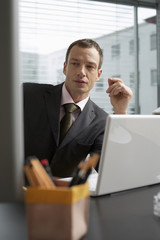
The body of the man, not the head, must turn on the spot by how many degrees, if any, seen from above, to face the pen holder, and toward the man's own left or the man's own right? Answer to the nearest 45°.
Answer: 0° — they already face it

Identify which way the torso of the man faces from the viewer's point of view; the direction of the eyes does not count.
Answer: toward the camera

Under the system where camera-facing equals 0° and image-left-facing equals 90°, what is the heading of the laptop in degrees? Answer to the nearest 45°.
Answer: approximately 135°

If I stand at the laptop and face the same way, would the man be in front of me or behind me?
in front

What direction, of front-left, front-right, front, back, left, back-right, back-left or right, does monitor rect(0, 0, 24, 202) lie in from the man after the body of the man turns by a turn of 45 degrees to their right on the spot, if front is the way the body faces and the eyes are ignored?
front-left

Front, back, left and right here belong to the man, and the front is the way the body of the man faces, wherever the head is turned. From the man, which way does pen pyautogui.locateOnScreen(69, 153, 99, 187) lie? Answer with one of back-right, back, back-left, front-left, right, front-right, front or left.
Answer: front

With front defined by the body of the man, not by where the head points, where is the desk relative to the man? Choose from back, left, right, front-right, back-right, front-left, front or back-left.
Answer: front

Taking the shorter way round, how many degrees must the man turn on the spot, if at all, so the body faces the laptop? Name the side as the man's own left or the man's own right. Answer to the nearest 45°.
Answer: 0° — they already face it

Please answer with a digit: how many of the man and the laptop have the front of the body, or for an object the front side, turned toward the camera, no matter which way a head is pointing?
1
